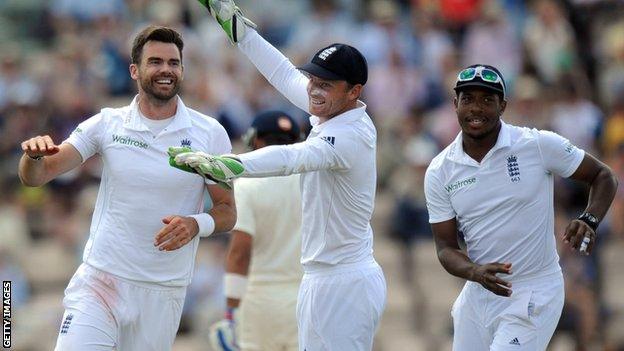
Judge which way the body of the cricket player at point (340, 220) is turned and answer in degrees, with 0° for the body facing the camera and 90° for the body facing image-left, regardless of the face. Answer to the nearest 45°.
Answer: approximately 90°

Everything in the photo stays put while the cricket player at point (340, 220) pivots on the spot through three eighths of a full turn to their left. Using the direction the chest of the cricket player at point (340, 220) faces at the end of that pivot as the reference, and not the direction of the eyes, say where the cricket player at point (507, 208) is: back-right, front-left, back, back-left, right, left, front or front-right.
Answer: front-left

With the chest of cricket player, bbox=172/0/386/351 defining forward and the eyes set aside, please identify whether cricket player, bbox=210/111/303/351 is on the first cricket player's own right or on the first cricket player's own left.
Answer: on the first cricket player's own right

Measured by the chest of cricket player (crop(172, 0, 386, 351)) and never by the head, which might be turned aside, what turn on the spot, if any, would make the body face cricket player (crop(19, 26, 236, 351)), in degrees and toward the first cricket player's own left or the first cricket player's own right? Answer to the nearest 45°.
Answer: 0° — they already face them
